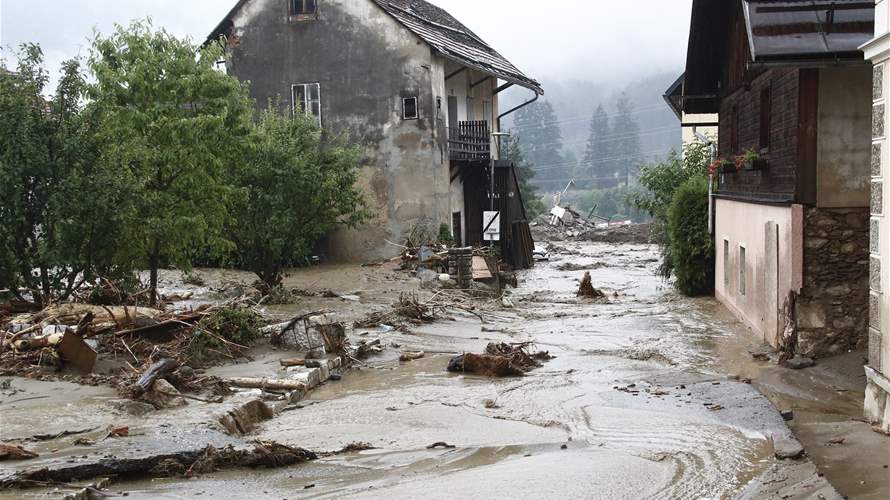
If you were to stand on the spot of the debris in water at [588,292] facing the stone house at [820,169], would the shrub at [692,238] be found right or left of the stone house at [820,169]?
left

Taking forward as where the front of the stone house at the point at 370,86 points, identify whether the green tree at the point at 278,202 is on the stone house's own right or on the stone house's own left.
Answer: on the stone house's own right

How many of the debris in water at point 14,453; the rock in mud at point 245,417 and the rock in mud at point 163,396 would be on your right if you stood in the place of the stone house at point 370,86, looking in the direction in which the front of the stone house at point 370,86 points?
3
